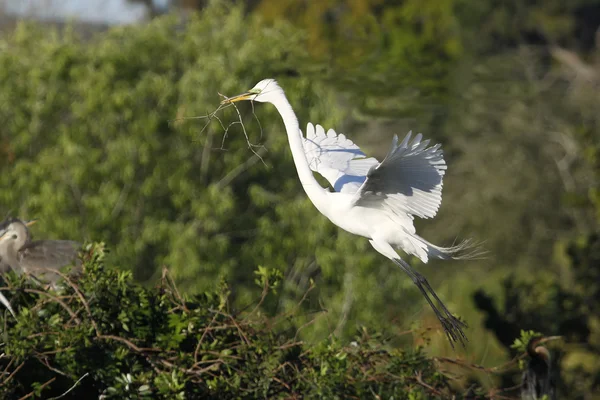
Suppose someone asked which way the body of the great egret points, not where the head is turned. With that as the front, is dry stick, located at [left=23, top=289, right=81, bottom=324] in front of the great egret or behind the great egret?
in front

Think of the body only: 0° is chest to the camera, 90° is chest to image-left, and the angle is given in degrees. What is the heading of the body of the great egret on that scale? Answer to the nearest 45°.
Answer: approximately 90°
